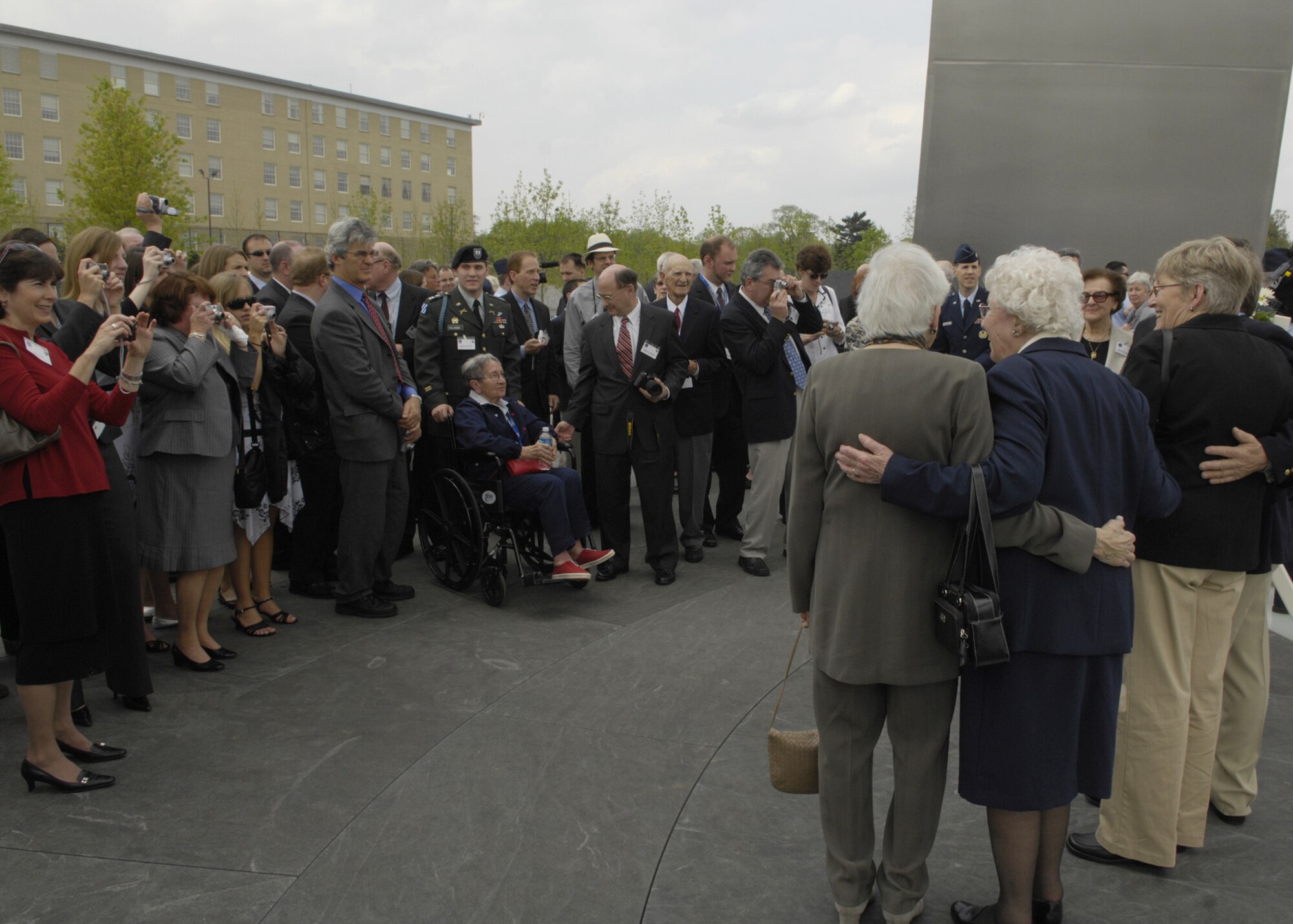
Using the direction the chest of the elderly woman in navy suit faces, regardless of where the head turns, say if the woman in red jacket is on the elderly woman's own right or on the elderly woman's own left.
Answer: on the elderly woman's own left

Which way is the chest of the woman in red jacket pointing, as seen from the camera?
to the viewer's right

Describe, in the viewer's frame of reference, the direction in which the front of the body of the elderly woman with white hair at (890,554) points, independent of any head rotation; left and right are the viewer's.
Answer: facing away from the viewer

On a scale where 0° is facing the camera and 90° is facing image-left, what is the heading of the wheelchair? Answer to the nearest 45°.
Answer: approximately 315°

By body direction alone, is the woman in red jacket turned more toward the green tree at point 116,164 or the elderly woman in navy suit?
the elderly woman in navy suit

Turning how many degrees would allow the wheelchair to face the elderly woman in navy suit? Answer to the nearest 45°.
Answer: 0° — it already faces them

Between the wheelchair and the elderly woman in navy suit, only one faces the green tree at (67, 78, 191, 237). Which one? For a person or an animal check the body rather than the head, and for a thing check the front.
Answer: the elderly woman in navy suit

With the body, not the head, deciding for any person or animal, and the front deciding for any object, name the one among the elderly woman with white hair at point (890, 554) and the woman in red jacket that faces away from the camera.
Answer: the elderly woman with white hair

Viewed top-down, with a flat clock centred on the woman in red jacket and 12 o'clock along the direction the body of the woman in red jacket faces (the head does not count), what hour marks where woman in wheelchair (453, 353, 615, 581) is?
The woman in wheelchair is roughly at 11 o'clock from the woman in red jacket.

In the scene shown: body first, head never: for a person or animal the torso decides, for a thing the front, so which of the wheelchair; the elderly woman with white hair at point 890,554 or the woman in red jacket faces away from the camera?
the elderly woman with white hair

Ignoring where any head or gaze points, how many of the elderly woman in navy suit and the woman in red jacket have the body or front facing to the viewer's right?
1

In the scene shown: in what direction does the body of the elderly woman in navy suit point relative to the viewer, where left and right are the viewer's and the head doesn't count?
facing away from the viewer and to the left of the viewer

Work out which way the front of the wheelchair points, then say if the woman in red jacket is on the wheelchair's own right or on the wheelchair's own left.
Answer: on the wheelchair's own right
